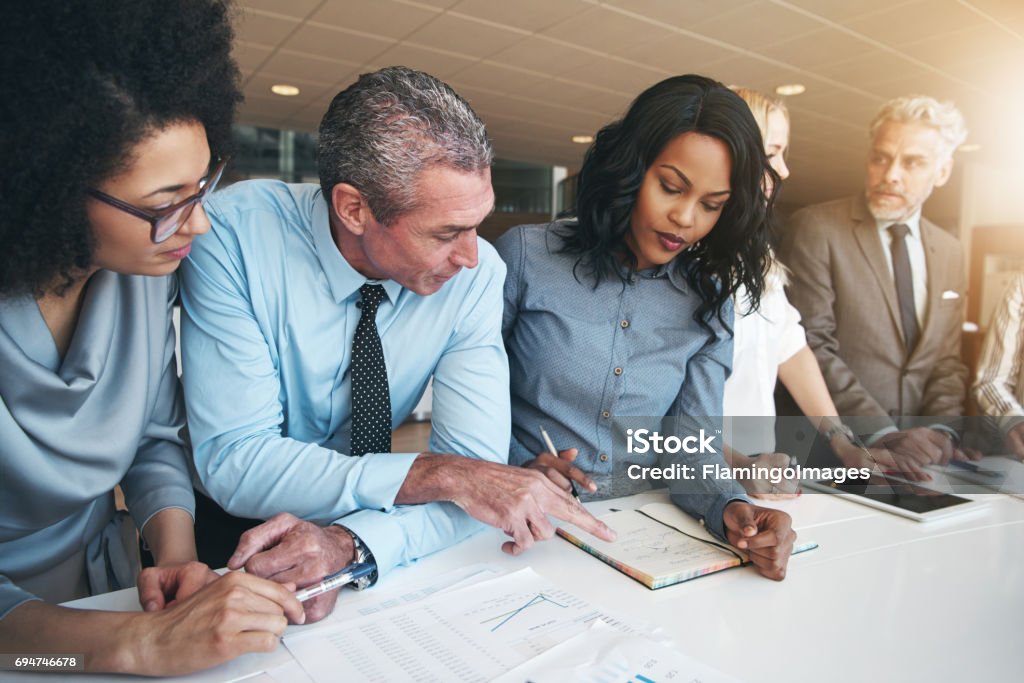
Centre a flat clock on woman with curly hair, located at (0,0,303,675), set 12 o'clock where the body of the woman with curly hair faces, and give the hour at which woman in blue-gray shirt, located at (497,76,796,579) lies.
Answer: The woman in blue-gray shirt is roughly at 10 o'clock from the woman with curly hair.

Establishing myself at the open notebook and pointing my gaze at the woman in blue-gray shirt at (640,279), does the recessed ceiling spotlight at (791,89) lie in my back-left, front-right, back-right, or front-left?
front-right

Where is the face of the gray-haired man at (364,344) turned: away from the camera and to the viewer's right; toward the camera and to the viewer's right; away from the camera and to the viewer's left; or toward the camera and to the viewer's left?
toward the camera and to the viewer's right

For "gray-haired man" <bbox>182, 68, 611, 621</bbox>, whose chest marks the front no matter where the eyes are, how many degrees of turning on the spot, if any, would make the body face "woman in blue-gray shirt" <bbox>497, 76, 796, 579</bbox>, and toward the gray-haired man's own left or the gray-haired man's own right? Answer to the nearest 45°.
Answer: approximately 90° to the gray-haired man's own left

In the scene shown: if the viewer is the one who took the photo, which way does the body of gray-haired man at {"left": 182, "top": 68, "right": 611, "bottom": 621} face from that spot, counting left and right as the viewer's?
facing the viewer and to the right of the viewer

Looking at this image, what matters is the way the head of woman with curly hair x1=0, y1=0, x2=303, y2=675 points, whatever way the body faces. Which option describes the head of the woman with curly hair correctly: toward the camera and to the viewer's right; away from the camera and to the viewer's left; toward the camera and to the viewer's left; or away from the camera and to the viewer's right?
toward the camera and to the viewer's right

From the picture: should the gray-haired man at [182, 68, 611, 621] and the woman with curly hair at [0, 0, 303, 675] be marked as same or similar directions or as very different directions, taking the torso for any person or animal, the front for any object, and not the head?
same or similar directions

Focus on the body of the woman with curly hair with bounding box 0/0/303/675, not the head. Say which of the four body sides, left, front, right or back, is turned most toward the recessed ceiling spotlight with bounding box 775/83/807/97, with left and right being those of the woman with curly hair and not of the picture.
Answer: left

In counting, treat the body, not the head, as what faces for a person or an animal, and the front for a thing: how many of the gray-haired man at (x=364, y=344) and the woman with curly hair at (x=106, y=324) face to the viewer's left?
0

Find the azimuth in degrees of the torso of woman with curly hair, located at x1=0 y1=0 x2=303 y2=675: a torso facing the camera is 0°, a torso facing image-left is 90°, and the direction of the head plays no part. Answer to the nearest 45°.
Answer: approximately 315°

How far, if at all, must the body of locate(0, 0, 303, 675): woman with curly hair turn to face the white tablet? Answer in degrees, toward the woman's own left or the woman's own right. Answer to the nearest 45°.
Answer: approximately 45° to the woman's own left
